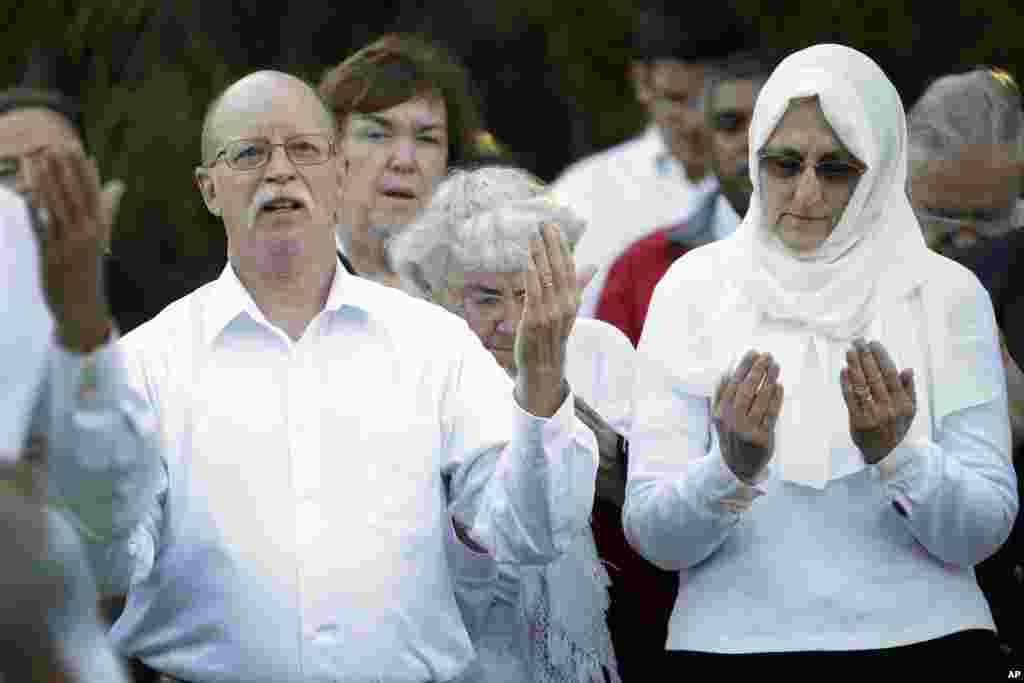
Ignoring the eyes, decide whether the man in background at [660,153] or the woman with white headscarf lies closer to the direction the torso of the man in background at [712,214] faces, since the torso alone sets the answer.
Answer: the woman with white headscarf

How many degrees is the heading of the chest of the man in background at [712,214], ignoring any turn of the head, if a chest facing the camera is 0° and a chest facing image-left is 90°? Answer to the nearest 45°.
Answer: approximately 0°

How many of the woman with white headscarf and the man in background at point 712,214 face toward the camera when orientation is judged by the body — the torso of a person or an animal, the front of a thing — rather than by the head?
2

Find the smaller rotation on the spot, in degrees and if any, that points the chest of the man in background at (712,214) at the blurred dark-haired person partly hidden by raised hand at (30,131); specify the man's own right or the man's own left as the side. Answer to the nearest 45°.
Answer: approximately 45° to the man's own right

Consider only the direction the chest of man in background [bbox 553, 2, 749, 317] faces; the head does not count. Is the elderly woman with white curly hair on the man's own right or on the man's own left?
on the man's own right
